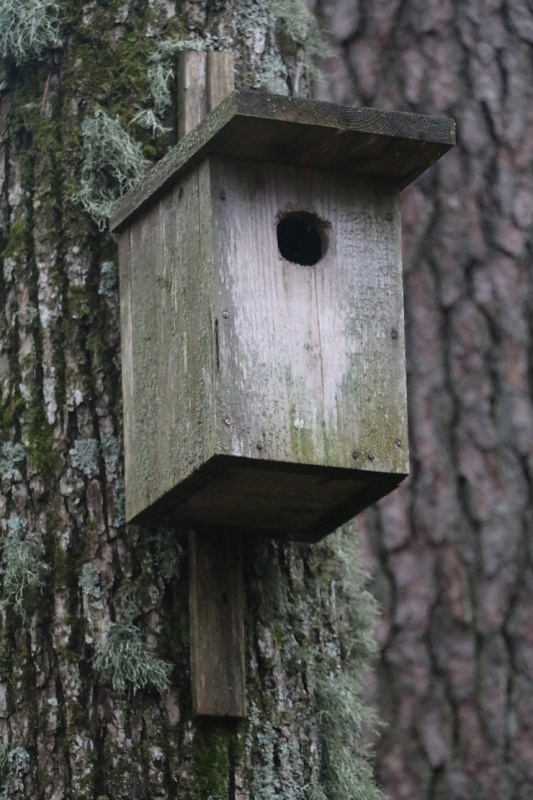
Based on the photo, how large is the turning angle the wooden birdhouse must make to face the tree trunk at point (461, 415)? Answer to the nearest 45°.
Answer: approximately 135° to its left

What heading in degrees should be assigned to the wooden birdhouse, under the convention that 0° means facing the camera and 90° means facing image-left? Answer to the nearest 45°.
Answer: approximately 315°
